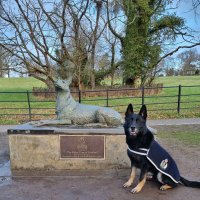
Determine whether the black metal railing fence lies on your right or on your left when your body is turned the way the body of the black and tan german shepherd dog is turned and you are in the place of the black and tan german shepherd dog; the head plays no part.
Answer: on your right

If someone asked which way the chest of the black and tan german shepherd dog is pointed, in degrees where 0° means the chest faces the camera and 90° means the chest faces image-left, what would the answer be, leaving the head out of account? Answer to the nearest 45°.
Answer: approximately 45°

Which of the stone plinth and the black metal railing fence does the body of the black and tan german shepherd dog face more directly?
the stone plinth
